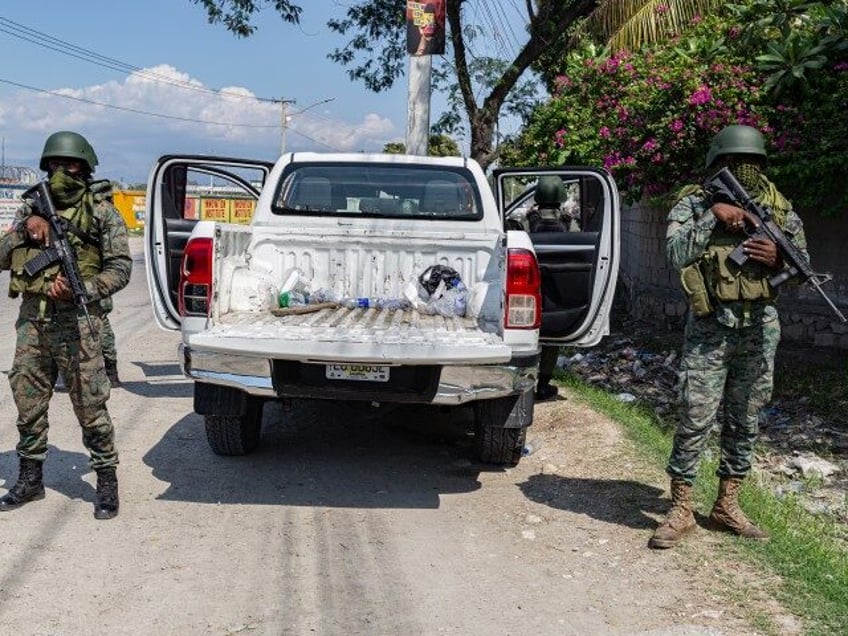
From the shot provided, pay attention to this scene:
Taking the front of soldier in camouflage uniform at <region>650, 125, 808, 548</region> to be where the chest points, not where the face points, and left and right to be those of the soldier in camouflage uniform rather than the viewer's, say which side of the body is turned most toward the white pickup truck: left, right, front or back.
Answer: right

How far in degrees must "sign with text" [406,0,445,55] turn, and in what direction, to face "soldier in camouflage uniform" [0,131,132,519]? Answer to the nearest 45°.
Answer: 0° — it already faces them

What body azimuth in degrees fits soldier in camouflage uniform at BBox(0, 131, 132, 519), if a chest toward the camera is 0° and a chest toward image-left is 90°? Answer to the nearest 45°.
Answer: approximately 0°

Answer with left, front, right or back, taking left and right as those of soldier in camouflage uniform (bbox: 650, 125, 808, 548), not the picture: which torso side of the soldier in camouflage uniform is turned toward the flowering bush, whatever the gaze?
back

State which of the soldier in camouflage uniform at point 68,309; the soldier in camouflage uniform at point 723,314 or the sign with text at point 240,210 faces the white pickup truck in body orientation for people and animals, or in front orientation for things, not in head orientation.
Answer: the sign with text

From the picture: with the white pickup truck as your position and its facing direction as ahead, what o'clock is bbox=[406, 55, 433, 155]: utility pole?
The utility pole is roughly at 12 o'clock from the white pickup truck.

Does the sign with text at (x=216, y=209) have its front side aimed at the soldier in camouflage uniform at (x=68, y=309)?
yes

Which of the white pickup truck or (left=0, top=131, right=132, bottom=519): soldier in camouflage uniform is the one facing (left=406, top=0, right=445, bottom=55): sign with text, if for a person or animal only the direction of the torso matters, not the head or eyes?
the white pickup truck

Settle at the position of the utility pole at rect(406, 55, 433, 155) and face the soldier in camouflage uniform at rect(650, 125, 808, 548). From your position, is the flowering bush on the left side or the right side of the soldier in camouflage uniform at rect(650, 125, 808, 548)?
left
